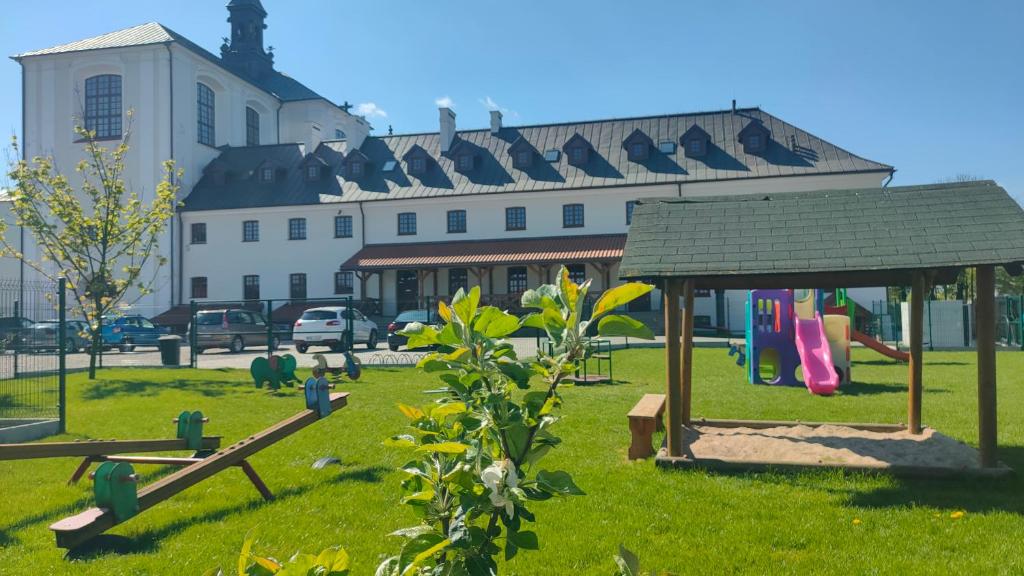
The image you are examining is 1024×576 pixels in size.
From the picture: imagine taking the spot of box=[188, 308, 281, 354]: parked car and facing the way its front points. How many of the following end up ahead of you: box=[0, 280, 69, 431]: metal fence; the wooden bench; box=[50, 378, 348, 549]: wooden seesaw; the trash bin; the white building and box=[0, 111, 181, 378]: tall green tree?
1

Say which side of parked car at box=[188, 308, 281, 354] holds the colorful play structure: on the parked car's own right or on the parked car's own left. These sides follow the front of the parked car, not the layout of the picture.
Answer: on the parked car's own right

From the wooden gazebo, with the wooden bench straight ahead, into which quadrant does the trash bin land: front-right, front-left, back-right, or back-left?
front-right

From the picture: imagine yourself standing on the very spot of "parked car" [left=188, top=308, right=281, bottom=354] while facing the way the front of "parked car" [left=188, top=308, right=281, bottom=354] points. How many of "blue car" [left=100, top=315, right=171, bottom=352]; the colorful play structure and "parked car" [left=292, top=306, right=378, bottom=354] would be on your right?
2

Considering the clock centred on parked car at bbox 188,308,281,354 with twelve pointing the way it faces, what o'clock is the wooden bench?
The wooden bench is roughly at 4 o'clock from the parked car.
